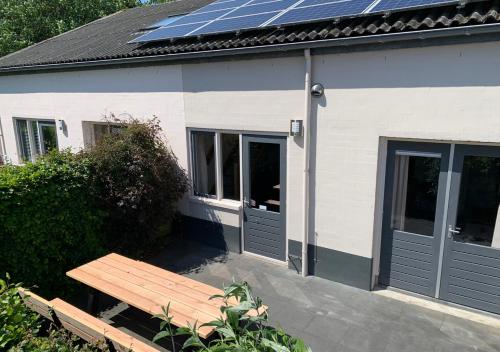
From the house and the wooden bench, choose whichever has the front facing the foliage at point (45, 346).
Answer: the house

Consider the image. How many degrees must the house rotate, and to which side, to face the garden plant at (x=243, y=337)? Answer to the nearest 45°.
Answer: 0° — it already faces it

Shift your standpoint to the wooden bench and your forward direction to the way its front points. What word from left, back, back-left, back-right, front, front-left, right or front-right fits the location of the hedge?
front-left

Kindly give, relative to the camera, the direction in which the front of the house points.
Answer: facing the viewer and to the left of the viewer

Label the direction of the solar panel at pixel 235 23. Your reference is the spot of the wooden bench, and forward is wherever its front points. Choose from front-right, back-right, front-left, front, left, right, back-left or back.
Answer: front

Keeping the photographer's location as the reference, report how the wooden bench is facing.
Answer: facing away from the viewer and to the right of the viewer

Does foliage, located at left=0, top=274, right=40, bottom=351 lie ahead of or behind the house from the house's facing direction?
ahead

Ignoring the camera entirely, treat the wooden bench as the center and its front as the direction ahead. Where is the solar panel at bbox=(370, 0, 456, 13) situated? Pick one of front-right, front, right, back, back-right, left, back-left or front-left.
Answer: front-right

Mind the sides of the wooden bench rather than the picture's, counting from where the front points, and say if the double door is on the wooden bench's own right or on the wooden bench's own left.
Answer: on the wooden bench's own right

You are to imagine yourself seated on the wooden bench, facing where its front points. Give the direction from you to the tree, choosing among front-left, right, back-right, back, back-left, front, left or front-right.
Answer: front-left

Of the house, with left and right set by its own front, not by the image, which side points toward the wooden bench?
front

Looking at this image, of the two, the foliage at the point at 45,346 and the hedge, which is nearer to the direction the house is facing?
the foliage

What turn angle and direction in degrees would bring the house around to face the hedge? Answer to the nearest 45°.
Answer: approximately 45° to its right

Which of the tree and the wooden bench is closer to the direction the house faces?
the wooden bench

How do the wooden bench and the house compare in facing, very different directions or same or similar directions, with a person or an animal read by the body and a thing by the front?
very different directions

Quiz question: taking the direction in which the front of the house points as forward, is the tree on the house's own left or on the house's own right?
on the house's own right
